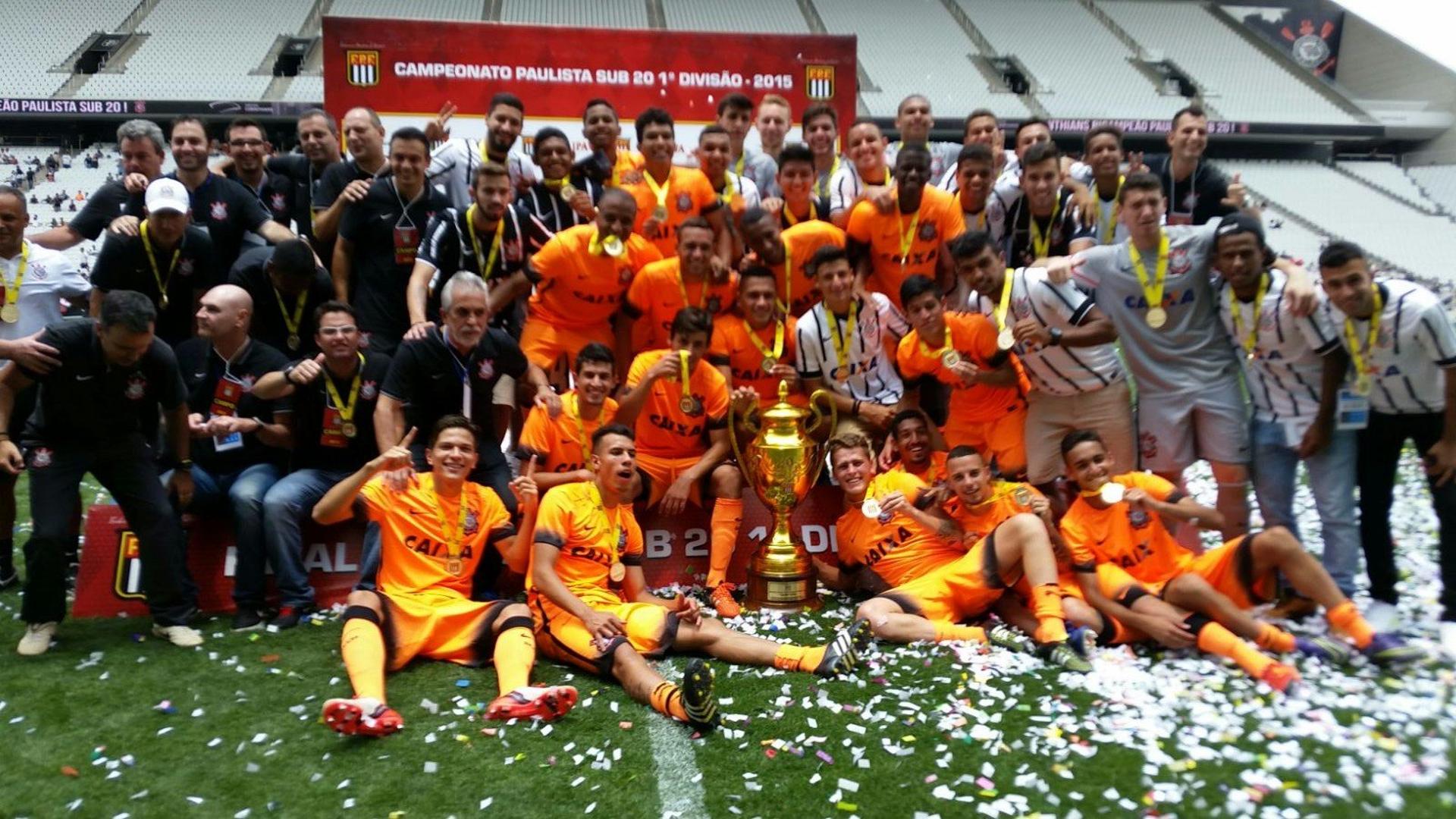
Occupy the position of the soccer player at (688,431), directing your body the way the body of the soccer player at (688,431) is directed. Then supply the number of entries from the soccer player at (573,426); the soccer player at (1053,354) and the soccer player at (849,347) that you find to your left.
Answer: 2

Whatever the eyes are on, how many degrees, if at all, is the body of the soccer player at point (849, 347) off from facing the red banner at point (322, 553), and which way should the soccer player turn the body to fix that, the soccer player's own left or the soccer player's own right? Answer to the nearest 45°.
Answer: approximately 90° to the soccer player's own right

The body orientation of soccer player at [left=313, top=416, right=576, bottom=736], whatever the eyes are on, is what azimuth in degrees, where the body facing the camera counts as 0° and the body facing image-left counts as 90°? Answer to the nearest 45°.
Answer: approximately 0°

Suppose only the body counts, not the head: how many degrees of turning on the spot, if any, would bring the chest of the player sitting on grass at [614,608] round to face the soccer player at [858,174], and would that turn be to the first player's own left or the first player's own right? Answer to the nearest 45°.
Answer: approximately 90° to the first player's own left

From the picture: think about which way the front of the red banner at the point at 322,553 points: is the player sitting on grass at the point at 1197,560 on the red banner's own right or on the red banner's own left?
on the red banner's own left

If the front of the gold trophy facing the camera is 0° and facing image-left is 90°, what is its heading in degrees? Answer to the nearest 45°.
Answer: approximately 0°
